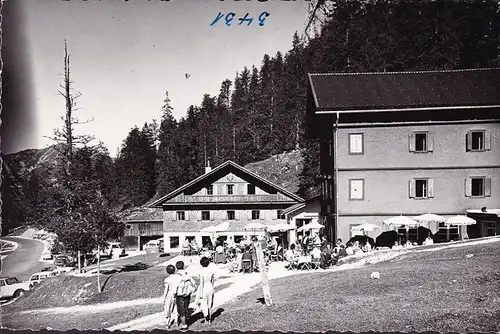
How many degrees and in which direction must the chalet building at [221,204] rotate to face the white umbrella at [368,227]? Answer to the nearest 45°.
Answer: approximately 45° to its left

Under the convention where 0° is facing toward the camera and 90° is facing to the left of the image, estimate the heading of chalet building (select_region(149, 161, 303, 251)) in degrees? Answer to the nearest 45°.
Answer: approximately 0°

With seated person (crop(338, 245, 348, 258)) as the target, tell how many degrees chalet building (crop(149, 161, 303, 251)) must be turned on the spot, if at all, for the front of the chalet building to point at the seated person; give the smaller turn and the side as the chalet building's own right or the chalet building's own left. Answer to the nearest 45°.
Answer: approximately 45° to the chalet building's own left
